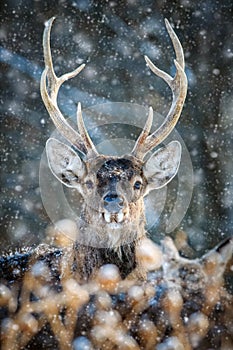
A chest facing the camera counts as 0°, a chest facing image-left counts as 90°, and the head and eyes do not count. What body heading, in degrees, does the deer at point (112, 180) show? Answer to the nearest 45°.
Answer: approximately 0°
